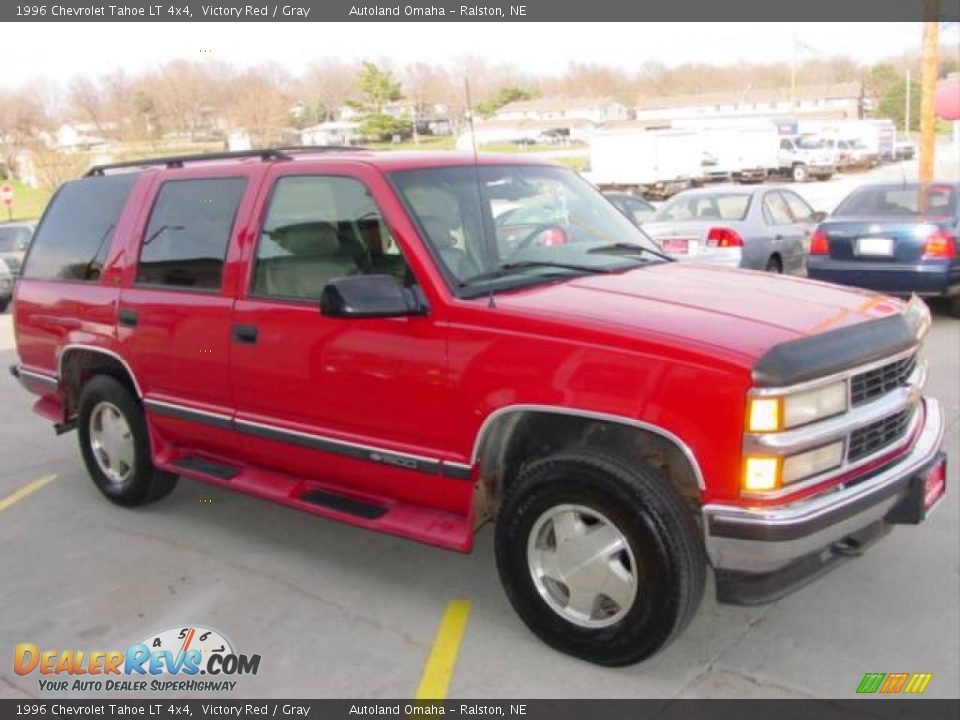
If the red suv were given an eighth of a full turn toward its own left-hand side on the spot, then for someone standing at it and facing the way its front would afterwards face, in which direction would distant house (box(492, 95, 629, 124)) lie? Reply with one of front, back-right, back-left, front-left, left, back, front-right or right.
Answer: left

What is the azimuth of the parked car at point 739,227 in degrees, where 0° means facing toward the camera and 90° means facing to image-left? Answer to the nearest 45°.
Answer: approximately 225°

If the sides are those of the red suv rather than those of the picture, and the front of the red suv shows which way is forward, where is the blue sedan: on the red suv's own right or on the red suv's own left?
on the red suv's own left

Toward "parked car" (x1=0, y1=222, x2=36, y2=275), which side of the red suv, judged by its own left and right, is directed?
back

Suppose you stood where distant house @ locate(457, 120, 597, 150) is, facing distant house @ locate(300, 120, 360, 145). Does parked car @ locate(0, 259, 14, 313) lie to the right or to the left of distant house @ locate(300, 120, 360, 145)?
left

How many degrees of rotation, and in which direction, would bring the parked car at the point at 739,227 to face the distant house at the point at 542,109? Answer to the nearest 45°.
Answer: approximately 45° to its left

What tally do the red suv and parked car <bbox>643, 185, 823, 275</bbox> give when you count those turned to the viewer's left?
0

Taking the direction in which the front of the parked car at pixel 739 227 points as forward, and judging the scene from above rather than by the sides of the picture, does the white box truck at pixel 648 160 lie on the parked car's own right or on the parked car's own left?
on the parked car's own left

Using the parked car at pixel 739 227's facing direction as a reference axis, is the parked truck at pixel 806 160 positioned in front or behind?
in front

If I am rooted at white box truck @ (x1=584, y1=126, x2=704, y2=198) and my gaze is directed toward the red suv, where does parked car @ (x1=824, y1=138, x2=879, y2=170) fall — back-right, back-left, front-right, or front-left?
back-left

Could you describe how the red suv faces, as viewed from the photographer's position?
facing the viewer and to the right of the viewer

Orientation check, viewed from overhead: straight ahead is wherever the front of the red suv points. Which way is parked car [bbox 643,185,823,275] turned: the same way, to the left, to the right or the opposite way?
to the left

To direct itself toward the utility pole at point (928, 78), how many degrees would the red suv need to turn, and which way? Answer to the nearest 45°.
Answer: approximately 90° to its left
